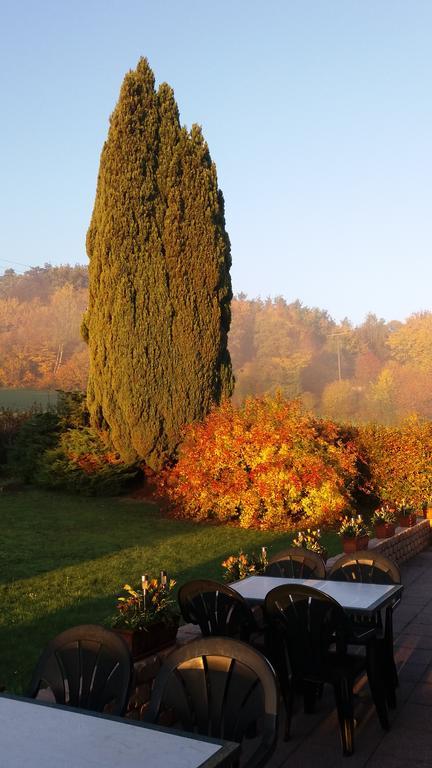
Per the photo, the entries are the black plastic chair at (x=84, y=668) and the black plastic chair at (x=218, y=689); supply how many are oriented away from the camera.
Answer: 0

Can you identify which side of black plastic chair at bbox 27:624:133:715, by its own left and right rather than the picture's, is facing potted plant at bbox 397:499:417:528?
back

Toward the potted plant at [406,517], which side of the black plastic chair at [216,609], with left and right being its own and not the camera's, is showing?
front

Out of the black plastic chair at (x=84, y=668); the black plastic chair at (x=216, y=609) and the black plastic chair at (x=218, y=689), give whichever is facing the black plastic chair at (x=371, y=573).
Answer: the black plastic chair at (x=216, y=609)

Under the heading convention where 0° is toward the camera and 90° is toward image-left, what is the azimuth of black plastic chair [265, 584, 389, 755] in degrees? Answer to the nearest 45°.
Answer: approximately 225°

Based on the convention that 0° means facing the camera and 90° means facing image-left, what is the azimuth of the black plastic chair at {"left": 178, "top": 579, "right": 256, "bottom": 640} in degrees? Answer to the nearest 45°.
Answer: approximately 225°

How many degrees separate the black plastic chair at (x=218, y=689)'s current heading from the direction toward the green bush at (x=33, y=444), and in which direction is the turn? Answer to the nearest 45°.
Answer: approximately 135° to its right

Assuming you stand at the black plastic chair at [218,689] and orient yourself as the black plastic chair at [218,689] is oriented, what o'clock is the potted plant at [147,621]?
The potted plant is roughly at 4 o'clock from the black plastic chair.

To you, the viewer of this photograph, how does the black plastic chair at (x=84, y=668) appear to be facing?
facing the viewer and to the left of the viewer

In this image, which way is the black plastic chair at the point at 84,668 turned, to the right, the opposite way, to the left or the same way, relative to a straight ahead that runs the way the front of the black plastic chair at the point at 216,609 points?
the opposite way
